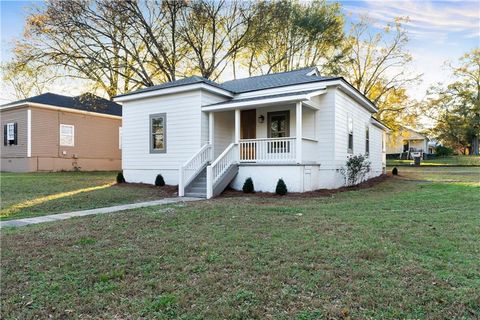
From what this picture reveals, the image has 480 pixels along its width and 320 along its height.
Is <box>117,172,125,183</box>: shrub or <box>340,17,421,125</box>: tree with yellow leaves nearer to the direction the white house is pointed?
the shrub

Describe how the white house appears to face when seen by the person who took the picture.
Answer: facing the viewer and to the left of the viewer

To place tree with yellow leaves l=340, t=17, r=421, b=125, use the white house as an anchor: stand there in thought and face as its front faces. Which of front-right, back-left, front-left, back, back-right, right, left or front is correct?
back

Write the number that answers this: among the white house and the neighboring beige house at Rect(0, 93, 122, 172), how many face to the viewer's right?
0

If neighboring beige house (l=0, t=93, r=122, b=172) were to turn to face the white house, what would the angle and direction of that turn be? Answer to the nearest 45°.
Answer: approximately 90° to its left

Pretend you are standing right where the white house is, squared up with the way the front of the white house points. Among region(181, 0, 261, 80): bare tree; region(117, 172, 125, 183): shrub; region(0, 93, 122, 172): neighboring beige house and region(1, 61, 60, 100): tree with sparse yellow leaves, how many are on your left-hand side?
0

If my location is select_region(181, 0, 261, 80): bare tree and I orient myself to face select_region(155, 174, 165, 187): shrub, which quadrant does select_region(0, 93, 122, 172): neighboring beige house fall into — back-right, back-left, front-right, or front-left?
front-right

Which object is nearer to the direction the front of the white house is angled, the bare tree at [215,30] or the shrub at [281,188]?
the shrub

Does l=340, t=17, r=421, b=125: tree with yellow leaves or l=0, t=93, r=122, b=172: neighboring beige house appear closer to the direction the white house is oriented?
the neighboring beige house

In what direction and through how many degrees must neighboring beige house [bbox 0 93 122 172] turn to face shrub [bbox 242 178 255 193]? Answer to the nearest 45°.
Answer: approximately 90° to its left

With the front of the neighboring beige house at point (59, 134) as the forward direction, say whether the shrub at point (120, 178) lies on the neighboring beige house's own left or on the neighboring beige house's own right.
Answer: on the neighboring beige house's own left

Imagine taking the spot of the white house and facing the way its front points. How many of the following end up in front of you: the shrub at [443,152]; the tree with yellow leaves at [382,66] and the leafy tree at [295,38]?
0

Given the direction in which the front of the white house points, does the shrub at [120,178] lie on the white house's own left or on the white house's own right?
on the white house's own right

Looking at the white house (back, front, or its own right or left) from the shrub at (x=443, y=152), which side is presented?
back

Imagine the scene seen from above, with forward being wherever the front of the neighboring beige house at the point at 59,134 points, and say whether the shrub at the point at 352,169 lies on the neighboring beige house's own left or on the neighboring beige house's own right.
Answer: on the neighboring beige house's own left

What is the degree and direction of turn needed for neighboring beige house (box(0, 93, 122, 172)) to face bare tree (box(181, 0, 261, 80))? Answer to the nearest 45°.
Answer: approximately 135° to its left

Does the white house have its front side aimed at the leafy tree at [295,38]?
no

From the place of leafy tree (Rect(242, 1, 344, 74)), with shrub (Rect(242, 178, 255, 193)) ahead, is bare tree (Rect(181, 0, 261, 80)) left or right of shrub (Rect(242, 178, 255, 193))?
right
